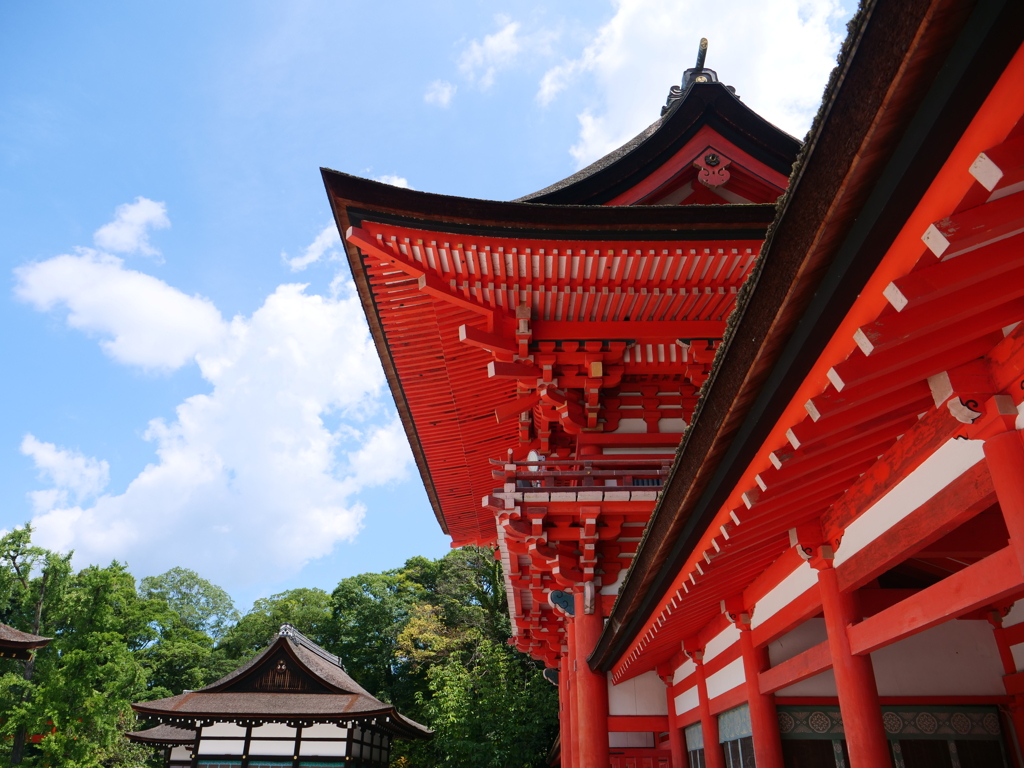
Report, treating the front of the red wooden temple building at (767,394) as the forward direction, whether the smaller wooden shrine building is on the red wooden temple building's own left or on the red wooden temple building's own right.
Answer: on the red wooden temple building's own right

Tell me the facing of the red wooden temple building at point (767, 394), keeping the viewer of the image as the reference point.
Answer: facing to the left of the viewer
